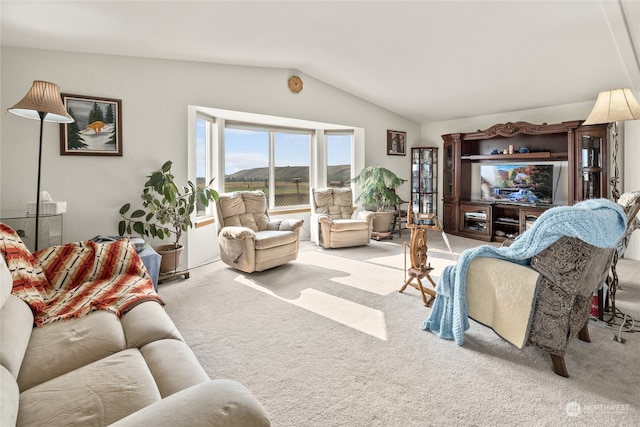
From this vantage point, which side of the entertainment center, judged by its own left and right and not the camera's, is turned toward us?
front

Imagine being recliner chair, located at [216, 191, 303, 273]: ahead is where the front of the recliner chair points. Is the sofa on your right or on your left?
on your right

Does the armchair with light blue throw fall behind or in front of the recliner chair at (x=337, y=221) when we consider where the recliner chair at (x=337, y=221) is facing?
in front

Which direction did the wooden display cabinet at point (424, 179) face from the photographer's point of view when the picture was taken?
facing the viewer

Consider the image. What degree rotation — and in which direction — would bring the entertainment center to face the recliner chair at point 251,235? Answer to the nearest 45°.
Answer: approximately 45° to its right

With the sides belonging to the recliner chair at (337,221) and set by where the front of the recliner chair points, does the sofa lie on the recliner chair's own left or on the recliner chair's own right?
on the recliner chair's own right

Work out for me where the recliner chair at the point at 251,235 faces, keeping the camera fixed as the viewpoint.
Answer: facing the viewer and to the right of the viewer

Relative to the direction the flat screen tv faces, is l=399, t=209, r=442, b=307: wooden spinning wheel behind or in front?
in front

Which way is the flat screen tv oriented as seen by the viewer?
toward the camera

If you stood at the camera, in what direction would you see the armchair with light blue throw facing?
facing away from the viewer and to the left of the viewer

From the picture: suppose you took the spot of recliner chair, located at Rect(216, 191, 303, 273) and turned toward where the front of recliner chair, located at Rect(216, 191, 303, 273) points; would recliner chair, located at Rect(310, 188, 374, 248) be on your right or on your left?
on your left
